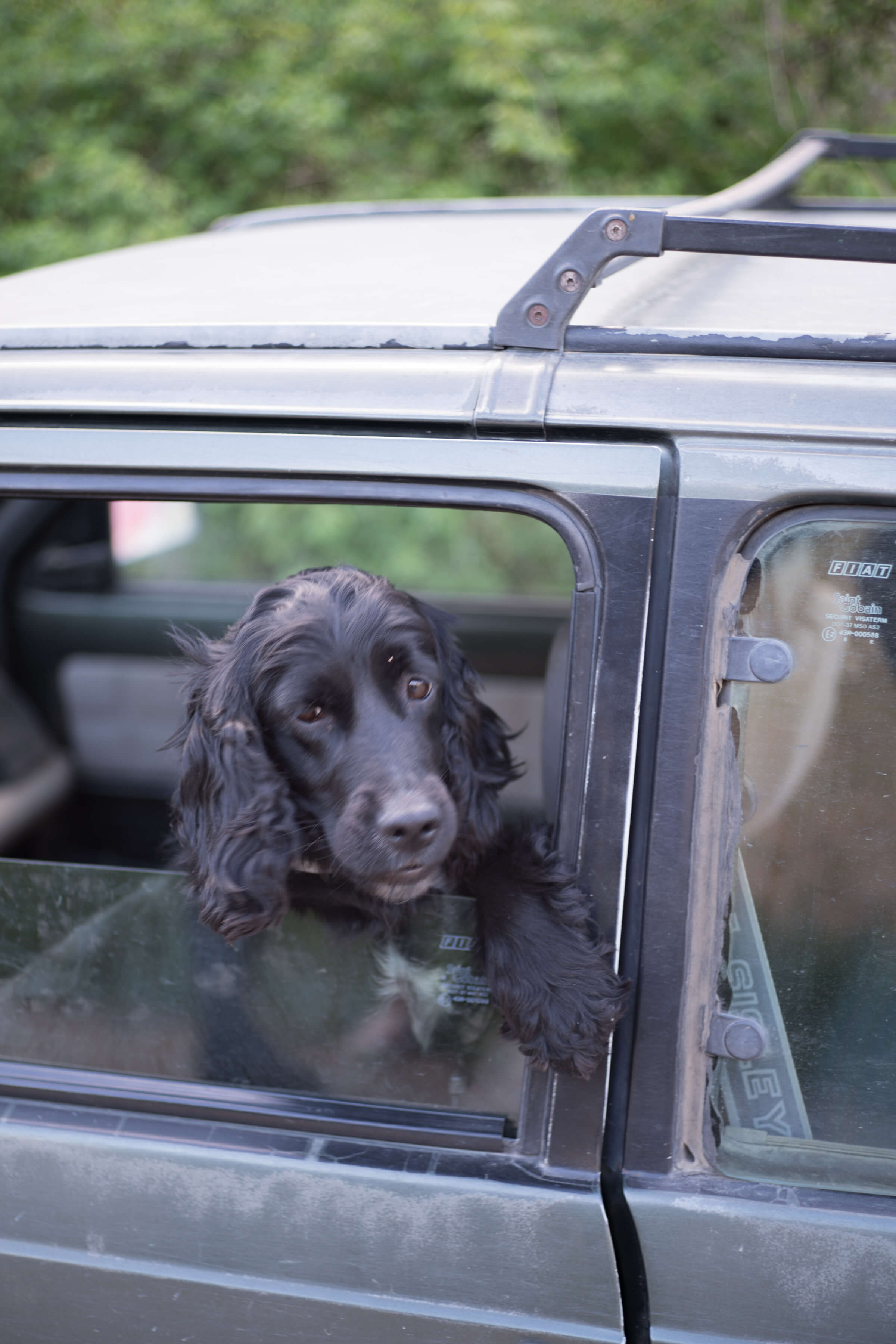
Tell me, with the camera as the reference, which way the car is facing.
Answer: facing to the left of the viewer

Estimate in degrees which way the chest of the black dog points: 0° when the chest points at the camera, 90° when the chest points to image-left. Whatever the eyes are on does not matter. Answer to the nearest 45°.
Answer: approximately 0°
